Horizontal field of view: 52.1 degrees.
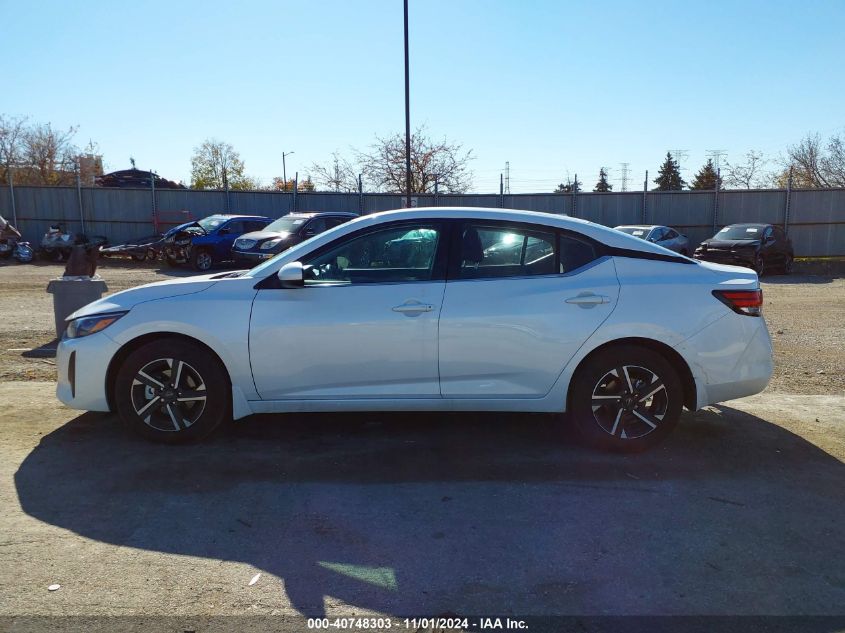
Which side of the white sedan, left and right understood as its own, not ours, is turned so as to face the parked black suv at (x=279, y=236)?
right

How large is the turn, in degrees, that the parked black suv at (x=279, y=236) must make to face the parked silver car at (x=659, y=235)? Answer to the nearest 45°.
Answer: approximately 135° to its left

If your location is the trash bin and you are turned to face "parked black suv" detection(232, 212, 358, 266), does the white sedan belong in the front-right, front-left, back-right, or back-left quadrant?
back-right

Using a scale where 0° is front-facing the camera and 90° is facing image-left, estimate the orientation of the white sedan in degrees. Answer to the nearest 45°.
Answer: approximately 90°

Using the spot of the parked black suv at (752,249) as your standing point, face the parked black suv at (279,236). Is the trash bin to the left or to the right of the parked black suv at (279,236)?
left

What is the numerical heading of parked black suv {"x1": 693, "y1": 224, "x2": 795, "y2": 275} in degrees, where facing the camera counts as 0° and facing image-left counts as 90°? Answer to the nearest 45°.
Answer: approximately 45°
